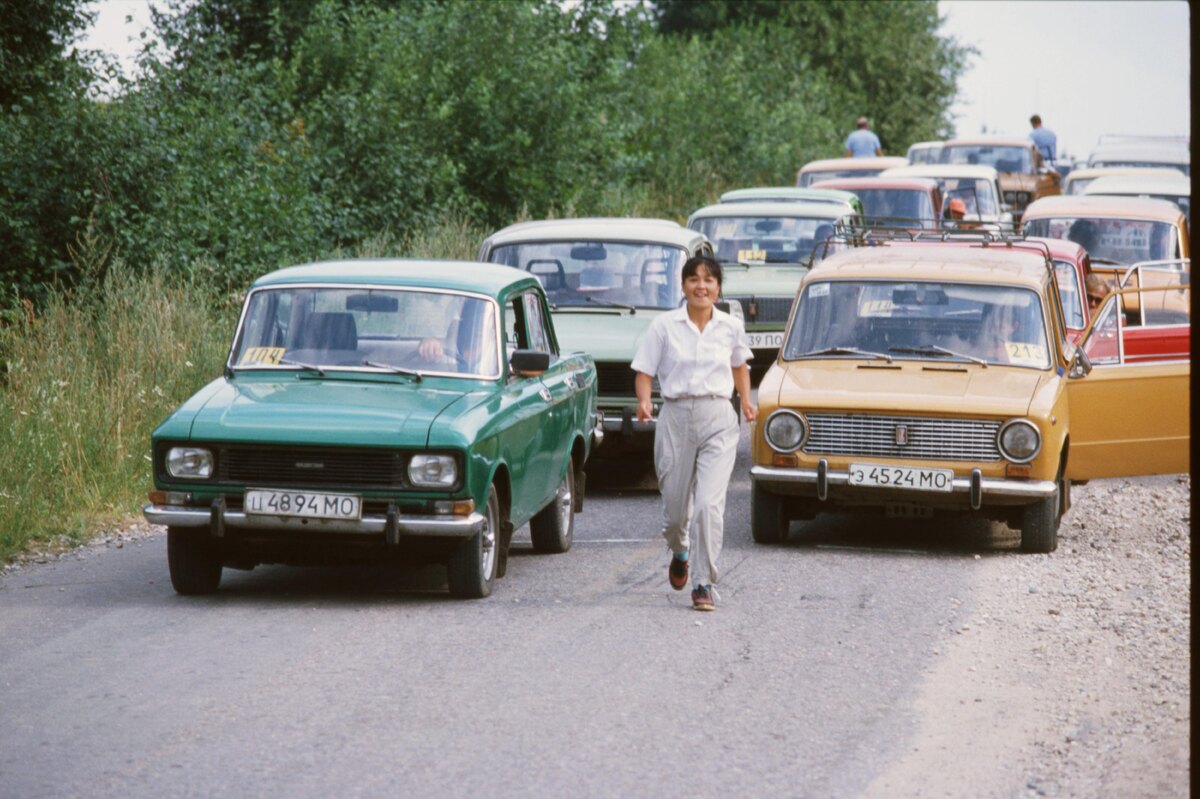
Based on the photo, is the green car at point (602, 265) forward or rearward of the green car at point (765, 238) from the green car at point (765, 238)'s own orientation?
forward

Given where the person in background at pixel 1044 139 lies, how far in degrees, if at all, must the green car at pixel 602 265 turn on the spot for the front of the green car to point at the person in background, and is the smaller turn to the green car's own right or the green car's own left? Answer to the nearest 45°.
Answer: approximately 180°

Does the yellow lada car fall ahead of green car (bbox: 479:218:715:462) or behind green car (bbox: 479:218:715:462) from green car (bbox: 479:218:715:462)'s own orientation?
ahead

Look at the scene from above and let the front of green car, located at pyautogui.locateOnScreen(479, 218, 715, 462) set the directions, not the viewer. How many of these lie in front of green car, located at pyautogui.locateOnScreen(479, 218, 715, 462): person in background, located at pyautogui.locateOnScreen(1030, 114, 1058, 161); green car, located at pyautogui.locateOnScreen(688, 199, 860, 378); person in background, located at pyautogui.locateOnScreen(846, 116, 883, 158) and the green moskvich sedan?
1

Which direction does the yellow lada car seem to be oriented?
toward the camera

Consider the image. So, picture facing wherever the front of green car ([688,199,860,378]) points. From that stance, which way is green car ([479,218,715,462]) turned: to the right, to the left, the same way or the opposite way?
the same way

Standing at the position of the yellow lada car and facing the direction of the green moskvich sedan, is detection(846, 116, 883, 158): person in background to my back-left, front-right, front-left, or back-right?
back-right

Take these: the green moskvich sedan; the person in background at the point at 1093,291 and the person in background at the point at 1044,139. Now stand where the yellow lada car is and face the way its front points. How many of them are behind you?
2

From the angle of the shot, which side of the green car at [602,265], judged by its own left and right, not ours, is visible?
front

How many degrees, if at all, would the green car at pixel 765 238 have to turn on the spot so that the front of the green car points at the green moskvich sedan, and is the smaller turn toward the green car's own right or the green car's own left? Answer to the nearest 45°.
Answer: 0° — it already faces it

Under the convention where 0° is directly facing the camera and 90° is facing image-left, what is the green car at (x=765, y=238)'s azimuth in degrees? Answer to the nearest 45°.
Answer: approximately 0°

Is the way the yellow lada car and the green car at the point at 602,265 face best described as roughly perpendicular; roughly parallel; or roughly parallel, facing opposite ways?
roughly parallel

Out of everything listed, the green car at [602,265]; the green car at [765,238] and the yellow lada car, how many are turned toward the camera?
3

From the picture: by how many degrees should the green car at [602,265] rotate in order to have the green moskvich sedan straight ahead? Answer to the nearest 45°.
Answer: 0° — it already faces it

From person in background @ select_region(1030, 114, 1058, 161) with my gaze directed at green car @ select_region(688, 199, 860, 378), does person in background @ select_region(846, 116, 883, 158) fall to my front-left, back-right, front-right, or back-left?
front-right
